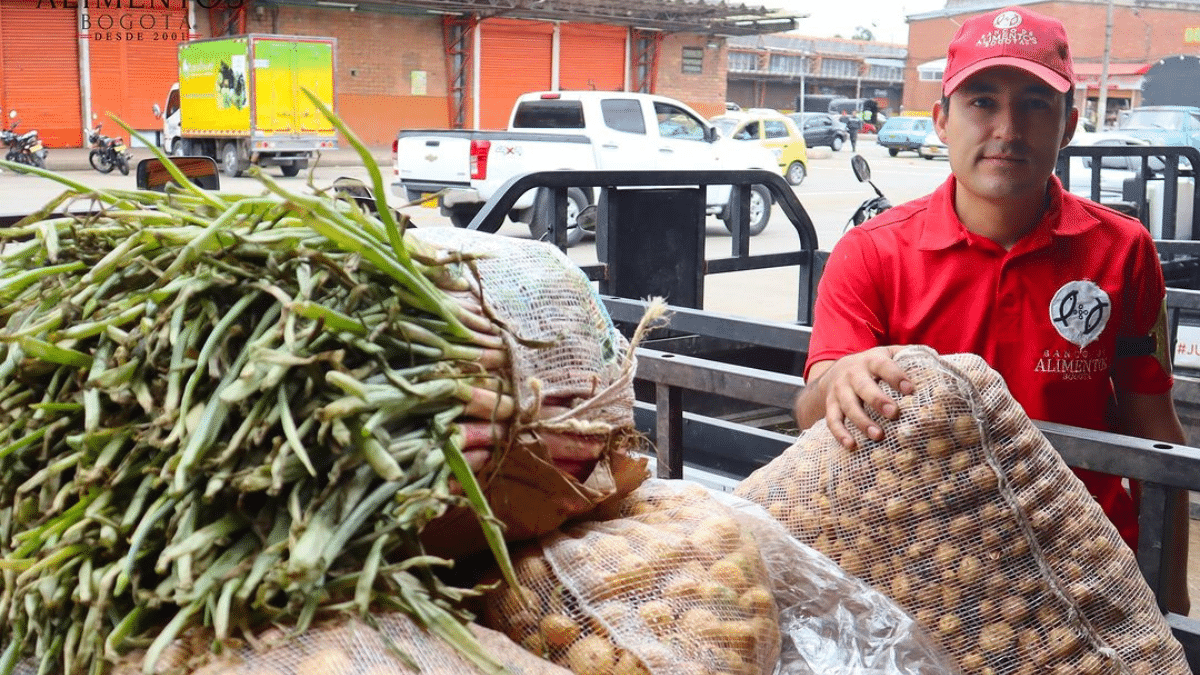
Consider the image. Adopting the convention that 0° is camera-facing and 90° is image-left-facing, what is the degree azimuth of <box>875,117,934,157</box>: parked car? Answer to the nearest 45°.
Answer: approximately 45°

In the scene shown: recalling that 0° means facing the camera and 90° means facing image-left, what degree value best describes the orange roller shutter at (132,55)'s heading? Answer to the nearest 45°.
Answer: approximately 0°

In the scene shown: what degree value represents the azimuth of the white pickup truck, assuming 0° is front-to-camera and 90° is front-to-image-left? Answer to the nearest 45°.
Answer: approximately 225°

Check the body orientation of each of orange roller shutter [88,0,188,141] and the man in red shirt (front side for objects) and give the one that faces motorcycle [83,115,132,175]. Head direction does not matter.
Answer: the orange roller shutter

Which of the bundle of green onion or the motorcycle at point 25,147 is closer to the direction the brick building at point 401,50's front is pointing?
the bundle of green onion
